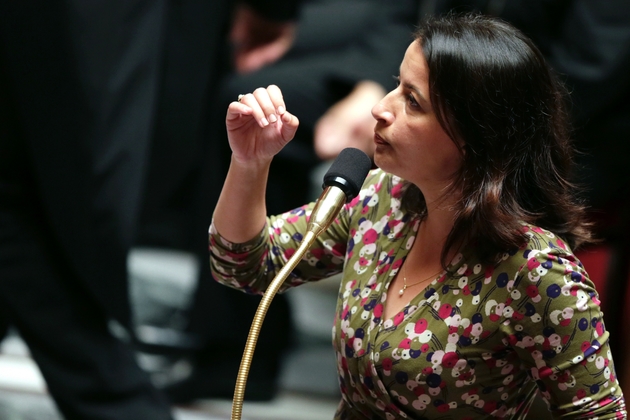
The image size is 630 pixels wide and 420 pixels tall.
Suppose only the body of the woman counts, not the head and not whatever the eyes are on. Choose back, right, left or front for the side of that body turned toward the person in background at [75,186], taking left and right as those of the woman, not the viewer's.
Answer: right

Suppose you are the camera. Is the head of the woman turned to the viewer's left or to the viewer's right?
to the viewer's left

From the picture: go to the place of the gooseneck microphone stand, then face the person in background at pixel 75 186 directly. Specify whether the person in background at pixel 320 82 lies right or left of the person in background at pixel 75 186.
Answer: right

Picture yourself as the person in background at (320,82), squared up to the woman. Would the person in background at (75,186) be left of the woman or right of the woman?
right

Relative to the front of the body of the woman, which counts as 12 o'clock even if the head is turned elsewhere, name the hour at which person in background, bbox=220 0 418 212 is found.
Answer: The person in background is roughly at 4 o'clock from the woman.

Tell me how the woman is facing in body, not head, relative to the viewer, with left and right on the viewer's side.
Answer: facing the viewer and to the left of the viewer
